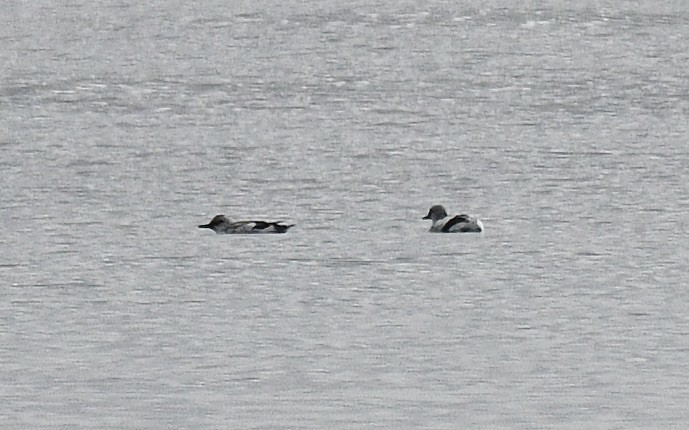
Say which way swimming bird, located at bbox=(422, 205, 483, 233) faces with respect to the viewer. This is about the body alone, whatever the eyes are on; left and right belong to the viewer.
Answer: facing to the left of the viewer

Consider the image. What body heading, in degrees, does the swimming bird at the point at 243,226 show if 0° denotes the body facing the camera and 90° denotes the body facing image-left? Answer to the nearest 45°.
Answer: approximately 90°

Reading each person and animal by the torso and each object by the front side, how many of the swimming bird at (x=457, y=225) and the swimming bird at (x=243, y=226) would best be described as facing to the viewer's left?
2

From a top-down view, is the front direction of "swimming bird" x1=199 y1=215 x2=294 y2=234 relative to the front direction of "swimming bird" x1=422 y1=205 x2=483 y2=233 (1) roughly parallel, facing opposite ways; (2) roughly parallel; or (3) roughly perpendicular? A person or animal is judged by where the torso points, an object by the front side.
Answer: roughly parallel

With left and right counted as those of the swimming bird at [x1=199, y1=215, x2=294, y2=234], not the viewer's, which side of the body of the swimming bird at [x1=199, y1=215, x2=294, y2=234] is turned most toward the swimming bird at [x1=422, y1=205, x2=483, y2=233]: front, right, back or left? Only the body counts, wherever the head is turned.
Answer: back

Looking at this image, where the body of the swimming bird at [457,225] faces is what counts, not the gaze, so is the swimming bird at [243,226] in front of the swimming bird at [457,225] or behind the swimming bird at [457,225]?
in front
